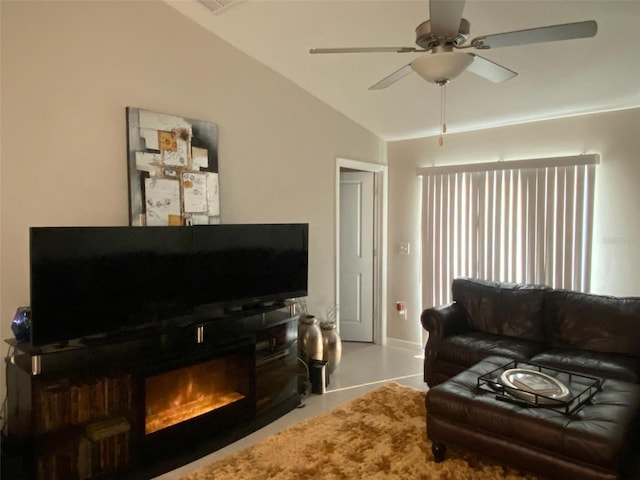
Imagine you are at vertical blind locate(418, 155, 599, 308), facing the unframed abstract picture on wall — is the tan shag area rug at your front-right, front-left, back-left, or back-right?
front-left

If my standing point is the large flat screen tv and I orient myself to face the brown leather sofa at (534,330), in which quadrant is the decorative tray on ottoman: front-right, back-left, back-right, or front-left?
front-right

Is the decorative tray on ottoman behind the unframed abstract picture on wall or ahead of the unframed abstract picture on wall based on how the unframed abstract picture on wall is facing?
ahead

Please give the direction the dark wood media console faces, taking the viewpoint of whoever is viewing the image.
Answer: facing the viewer and to the right of the viewer

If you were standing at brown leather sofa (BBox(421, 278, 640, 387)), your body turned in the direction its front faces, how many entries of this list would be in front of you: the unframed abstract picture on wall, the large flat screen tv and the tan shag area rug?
3

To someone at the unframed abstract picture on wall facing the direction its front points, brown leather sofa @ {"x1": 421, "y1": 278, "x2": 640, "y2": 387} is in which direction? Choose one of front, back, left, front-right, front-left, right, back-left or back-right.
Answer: front-left

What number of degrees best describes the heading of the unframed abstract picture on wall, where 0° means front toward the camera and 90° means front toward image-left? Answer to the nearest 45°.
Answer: approximately 315°

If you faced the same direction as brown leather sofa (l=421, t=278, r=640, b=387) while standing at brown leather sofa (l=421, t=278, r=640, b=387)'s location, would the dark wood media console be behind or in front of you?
in front

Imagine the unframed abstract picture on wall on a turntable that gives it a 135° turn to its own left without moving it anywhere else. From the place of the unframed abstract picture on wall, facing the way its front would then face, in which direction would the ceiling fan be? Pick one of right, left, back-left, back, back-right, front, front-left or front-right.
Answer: back-right

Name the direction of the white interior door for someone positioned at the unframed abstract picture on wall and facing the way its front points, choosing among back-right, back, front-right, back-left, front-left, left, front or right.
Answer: left

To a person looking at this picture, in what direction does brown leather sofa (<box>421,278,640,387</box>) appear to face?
facing the viewer and to the left of the viewer

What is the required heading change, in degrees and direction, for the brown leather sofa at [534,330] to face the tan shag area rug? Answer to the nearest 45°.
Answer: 0° — it already faces it

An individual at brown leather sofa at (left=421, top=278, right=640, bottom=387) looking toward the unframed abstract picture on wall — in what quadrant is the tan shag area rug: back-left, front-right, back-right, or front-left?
front-left

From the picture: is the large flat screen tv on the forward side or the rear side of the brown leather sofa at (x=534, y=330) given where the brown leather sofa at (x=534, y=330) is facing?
on the forward side
